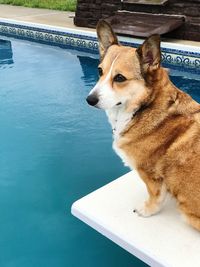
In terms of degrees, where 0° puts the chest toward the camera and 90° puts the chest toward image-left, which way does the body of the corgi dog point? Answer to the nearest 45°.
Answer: approximately 90°
